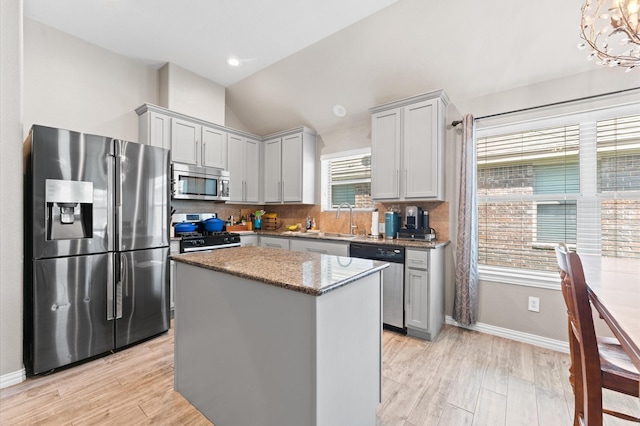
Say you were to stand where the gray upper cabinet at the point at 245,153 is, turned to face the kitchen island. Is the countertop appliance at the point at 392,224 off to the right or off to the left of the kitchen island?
left

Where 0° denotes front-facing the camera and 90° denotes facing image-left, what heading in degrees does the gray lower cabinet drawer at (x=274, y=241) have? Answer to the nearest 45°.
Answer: approximately 45°

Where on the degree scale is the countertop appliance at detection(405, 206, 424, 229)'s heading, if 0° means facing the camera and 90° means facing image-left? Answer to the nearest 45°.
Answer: approximately 45°
